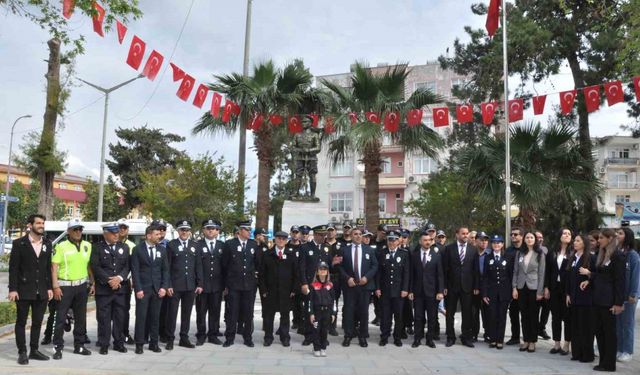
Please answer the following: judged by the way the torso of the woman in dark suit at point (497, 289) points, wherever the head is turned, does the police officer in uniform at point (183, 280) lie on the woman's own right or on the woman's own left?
on the woman's own right

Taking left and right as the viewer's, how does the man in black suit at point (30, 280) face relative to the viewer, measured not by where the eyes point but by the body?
facing the viewer and to the right of the viewer

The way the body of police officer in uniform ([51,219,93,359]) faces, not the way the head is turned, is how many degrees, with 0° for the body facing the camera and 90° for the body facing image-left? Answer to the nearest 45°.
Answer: approximately 315°

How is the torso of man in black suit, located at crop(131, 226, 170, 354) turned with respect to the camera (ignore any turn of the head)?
toward the camera

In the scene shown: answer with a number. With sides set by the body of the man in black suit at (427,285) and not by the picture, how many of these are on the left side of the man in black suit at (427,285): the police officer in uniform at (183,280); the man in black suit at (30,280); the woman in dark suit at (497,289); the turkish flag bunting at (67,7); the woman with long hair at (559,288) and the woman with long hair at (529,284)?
3

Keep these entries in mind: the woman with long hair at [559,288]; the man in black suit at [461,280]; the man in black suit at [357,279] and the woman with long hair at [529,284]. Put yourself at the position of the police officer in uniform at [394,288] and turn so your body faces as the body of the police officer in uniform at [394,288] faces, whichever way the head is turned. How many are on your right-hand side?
1

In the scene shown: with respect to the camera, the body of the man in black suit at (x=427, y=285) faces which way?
toward the camera

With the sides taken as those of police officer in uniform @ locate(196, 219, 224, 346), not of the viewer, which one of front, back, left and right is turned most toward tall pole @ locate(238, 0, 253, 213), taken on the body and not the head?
back

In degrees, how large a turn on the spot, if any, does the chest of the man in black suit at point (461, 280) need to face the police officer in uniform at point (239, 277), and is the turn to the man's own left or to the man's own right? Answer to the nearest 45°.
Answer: approximately 90° to the man's own right
